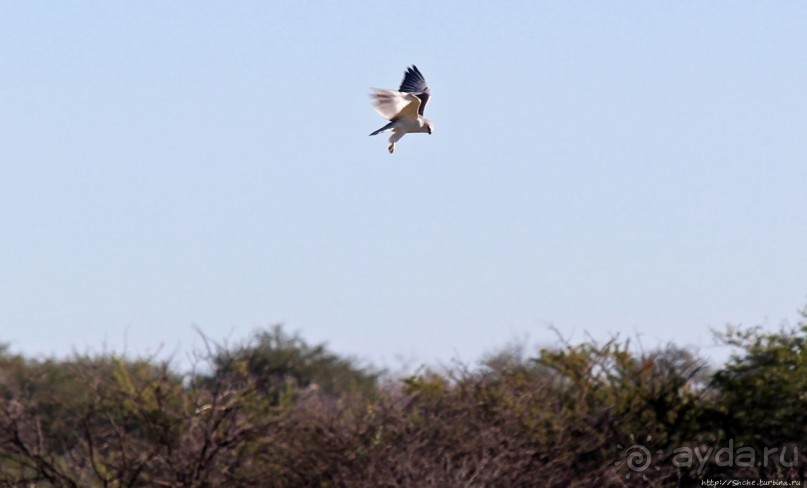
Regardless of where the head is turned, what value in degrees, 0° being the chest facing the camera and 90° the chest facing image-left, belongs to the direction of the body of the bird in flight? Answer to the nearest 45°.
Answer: approximately 270°
